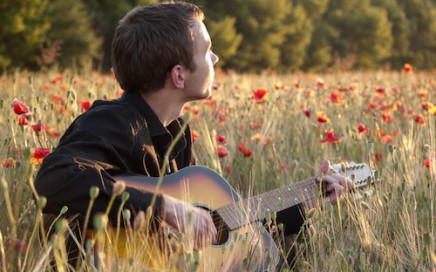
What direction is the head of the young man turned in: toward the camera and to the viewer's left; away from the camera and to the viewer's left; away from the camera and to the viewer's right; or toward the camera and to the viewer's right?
away from the camera and to the viewer's right

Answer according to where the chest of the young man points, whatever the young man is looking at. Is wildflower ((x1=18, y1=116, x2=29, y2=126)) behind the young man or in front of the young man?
behind

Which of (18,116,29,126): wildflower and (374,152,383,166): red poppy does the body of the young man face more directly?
the red poppy

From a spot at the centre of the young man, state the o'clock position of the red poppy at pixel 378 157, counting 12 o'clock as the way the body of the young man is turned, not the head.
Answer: The red poppy is roughly at 11 o'clock from the young man.

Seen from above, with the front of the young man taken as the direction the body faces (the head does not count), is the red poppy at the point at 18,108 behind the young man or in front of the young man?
behind

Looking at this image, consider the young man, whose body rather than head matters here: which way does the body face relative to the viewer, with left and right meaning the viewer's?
facing to the right of the viewer
